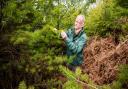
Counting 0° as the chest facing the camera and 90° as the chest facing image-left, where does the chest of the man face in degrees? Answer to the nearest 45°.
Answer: approximately 45°
